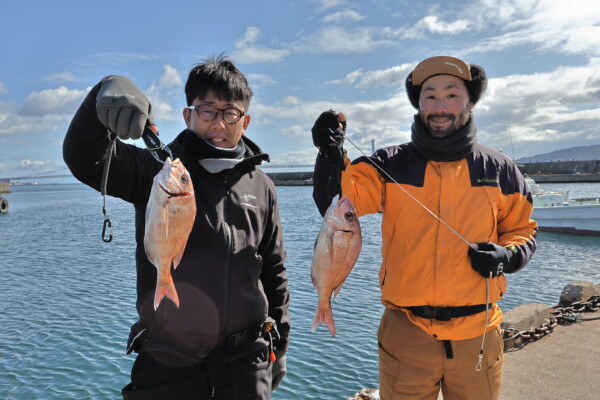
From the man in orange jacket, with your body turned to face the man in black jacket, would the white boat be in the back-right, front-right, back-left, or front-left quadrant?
back-right

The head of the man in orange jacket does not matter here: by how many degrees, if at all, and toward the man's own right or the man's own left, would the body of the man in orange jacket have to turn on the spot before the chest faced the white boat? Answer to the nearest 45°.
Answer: approximately 180°

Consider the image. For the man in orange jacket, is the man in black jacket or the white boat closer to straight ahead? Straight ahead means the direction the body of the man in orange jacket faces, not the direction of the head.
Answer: the man in black jacket

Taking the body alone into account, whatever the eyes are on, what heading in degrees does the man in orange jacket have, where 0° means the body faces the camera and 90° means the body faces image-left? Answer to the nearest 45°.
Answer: approximately 0°

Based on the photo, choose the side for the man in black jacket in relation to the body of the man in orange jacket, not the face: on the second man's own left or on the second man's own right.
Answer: on the second man's own right
